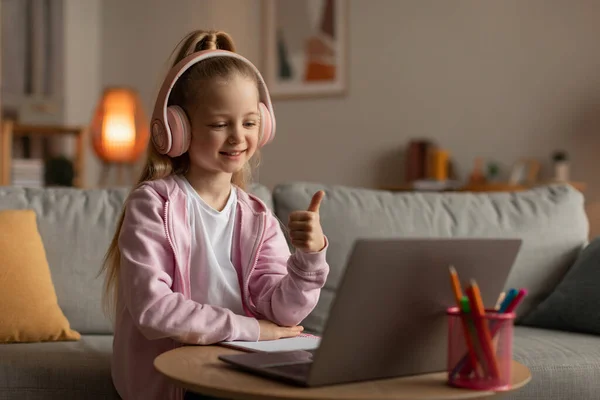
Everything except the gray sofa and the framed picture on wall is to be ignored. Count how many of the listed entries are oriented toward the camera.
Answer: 2

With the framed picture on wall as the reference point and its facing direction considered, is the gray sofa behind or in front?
in front

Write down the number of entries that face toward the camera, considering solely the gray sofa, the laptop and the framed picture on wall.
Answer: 2

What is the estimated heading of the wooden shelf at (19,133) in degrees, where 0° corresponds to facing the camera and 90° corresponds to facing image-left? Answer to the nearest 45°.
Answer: approximately 0°

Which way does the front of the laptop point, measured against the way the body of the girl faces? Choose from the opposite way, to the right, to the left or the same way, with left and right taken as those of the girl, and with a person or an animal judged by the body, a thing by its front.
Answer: the opposite way

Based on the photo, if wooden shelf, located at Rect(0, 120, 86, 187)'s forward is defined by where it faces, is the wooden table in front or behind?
in front

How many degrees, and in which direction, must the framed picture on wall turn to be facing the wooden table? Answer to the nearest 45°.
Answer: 0° — it already faces it

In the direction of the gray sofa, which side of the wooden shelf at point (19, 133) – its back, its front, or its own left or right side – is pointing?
front

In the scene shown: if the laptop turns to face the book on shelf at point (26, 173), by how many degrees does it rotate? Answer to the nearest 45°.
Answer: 0° — it already faces it

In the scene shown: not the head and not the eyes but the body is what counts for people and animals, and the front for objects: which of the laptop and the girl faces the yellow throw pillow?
the laptop

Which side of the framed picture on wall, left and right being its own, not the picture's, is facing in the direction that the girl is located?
front

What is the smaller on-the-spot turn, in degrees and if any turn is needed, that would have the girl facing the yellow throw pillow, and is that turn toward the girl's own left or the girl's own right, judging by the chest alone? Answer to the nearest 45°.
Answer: approximately 180°

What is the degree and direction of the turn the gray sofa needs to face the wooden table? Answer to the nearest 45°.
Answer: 0° — it already faces it

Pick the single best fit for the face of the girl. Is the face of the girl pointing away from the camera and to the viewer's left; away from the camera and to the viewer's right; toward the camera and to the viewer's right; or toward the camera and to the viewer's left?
toward the camera and to the viewer's right

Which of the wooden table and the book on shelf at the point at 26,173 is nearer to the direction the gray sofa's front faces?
the wooden table

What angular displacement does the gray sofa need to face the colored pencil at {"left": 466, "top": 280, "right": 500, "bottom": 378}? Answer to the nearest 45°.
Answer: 0° — it already faces it

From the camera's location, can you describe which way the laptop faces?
facing away from the viewer and to the left of the viewer

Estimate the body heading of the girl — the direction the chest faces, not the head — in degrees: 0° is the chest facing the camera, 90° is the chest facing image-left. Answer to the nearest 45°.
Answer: approximately 315°

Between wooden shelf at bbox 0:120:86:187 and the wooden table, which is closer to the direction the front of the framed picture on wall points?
the wooden table
